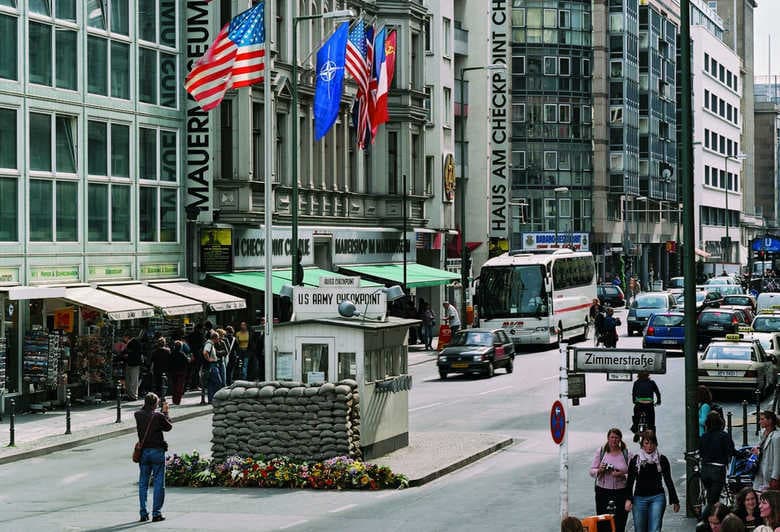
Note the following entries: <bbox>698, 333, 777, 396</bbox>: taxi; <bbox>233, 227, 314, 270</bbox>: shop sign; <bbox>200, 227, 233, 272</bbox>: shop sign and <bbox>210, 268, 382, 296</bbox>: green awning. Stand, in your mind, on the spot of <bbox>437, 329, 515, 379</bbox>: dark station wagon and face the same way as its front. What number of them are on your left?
1

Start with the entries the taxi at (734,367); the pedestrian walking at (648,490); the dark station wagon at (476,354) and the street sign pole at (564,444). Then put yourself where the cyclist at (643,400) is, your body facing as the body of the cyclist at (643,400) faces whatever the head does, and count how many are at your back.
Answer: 2

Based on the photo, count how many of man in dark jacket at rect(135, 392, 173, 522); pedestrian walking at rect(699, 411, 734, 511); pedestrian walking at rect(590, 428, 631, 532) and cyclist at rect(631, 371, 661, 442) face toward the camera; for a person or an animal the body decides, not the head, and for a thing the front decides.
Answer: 1

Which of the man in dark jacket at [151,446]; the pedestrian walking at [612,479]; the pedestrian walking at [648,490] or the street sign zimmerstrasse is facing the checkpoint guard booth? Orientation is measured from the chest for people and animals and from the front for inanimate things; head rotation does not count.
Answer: the man in dark jacket

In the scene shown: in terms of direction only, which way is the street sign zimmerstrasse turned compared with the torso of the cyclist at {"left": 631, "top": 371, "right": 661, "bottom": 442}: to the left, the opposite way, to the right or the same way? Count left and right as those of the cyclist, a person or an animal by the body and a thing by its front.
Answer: the opposite way

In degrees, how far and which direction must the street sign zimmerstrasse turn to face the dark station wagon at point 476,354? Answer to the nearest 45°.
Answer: approximately 180°

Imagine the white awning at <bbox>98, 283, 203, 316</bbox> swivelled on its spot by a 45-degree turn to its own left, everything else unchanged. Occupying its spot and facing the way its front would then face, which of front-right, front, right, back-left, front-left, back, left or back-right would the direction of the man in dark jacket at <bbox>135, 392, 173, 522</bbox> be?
right

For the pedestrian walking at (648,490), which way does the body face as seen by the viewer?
toward the camera

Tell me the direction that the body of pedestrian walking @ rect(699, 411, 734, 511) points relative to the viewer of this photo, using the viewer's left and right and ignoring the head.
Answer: facing away from the viewer

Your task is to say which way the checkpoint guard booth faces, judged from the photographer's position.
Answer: facing the viewer and to the left of the viewer

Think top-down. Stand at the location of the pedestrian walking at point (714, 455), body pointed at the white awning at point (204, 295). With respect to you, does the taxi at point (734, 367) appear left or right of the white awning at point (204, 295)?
right

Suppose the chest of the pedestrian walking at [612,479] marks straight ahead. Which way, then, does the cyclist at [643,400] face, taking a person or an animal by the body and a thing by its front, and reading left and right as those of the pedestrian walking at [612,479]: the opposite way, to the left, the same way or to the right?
the opposite way

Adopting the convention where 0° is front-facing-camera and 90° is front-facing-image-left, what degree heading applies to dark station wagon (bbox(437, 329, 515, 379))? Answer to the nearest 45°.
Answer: approximately 45°

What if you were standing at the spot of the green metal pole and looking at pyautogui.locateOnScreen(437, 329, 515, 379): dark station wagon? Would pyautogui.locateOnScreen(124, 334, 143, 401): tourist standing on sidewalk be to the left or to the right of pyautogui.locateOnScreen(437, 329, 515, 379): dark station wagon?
left

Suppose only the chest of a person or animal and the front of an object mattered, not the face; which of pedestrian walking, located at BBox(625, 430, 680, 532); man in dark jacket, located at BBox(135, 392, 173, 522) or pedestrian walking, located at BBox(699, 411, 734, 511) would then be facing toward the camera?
pedestrian walking, located at BBox(625, 430, 680, 532)

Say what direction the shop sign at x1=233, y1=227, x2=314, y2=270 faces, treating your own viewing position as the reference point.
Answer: facing the viewer and to the right of the viewer

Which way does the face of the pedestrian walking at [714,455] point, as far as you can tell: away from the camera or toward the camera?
away from the camera

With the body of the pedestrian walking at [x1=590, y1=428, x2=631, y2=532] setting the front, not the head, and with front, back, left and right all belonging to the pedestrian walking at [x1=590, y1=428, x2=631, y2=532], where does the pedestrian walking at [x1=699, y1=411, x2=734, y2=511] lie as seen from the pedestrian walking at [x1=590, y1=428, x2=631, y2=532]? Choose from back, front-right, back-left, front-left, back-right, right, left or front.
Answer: back-left
